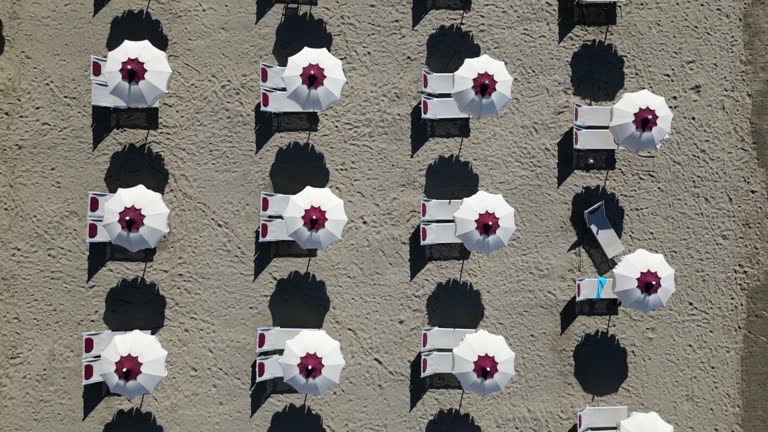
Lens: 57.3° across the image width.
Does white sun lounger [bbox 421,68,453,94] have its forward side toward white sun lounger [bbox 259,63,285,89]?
no

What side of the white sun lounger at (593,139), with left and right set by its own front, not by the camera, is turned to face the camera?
right

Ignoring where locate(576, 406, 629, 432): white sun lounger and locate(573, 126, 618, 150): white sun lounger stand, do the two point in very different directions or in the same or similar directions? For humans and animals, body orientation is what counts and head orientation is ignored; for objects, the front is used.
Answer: same or similar directions

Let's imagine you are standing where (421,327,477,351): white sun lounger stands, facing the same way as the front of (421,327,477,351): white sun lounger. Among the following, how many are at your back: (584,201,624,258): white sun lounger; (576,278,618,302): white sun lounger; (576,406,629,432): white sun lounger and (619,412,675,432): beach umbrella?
0

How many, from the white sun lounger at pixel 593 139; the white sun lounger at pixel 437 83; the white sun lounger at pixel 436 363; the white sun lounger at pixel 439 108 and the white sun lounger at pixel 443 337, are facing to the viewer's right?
5

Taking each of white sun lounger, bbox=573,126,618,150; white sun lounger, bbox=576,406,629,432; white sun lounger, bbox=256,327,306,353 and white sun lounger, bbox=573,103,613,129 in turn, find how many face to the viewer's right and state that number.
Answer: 4

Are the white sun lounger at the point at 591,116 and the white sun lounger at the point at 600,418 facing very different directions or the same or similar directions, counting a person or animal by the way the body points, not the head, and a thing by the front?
same or similar directions

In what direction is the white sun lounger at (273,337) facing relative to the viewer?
to the viewer's right

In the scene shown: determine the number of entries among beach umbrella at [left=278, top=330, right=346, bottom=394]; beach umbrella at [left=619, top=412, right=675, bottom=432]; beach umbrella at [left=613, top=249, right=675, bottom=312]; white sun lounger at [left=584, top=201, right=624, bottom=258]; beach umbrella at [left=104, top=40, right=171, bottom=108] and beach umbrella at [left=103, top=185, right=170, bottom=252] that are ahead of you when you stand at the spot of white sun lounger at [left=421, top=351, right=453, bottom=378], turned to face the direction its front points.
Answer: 3

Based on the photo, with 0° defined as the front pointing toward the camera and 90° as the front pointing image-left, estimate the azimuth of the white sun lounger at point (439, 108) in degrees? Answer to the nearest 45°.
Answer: approximately 270°

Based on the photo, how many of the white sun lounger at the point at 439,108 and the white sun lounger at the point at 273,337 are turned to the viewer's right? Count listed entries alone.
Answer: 2

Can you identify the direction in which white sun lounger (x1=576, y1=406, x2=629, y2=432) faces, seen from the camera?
facing to the right of the viewer

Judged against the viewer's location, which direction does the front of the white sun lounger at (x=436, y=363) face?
facing to the right of the viewer

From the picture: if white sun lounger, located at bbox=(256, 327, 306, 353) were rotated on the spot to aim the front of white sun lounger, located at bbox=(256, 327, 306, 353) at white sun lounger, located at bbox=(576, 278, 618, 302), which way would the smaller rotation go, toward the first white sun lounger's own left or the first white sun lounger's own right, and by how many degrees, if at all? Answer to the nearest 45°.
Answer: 0° — it already faces it

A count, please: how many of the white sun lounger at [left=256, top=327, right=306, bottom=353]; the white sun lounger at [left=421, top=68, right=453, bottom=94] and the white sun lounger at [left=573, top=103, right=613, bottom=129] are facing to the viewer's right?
3

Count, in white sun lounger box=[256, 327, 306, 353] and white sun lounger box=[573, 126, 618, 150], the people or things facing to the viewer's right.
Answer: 2

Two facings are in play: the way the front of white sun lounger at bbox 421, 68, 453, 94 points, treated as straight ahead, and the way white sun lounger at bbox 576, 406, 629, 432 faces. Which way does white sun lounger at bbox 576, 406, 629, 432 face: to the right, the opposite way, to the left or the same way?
the same way

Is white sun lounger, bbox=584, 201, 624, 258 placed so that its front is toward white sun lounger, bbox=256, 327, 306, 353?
no

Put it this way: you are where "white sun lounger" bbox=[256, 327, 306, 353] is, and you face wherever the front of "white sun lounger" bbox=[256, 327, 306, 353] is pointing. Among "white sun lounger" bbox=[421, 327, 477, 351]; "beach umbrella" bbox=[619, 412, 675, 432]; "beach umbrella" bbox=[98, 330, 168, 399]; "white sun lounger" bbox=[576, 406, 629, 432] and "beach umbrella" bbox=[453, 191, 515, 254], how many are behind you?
1
